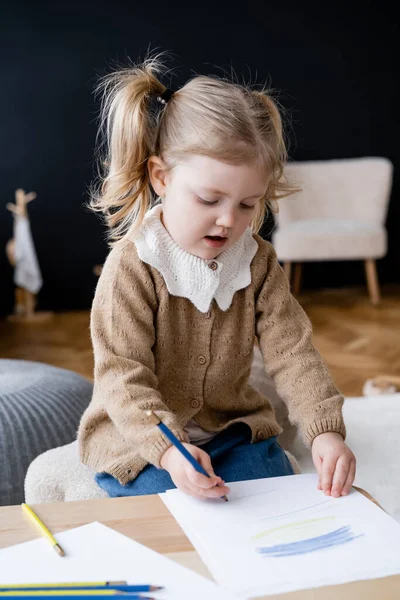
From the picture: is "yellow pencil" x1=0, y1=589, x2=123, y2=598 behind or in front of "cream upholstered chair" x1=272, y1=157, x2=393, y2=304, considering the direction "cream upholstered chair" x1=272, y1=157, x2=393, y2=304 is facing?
in front

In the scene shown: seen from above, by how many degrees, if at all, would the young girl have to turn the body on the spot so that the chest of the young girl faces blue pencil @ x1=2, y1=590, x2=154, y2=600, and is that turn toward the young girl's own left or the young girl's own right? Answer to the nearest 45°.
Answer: approximately 45° to the young girl's own right

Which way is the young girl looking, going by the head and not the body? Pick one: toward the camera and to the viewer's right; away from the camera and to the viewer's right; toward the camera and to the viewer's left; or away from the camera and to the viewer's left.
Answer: toward the camera and to the viewer's right

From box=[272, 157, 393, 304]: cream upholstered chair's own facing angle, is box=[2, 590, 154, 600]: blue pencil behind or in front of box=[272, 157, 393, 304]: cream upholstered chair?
in front

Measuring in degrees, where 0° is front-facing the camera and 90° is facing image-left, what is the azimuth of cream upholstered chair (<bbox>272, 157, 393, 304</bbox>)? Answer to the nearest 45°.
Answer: approximately 45°
